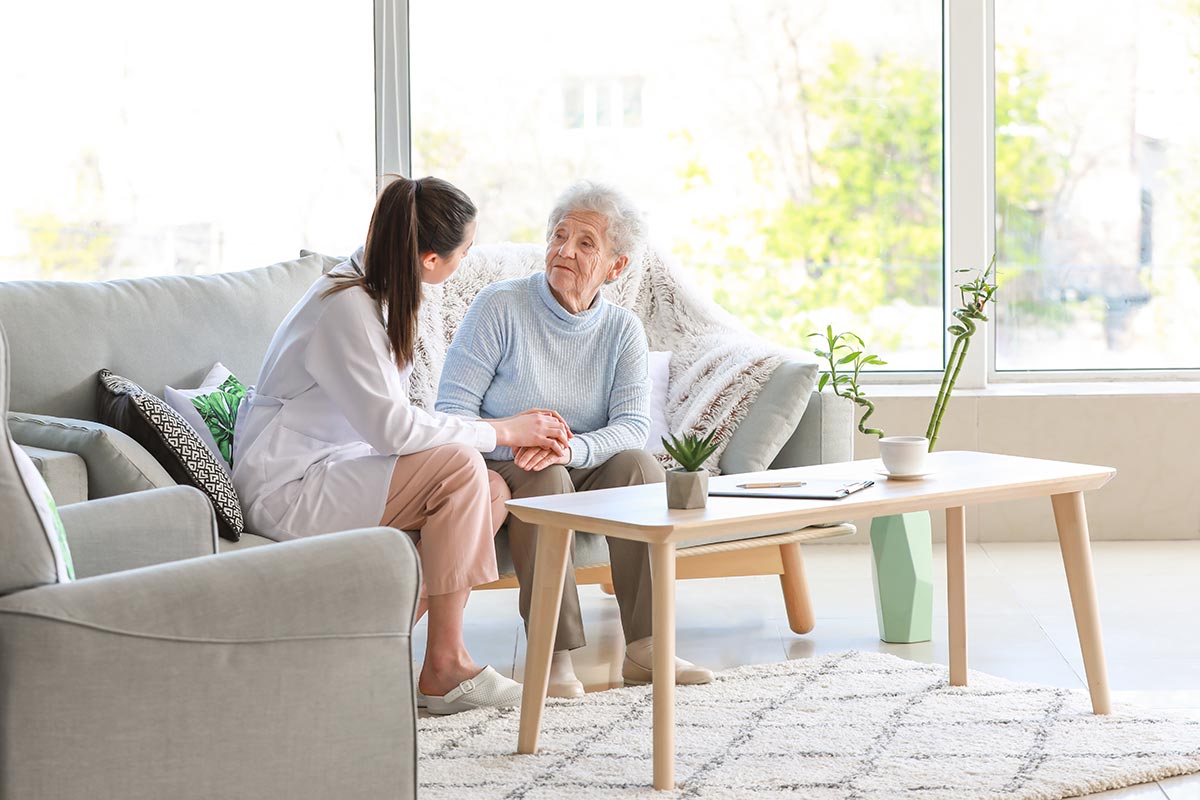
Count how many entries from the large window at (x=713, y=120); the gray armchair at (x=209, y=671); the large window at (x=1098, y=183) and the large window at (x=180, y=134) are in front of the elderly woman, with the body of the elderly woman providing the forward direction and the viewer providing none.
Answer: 1

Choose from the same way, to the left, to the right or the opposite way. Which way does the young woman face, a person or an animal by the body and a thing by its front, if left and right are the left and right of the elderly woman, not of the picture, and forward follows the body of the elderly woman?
to the left

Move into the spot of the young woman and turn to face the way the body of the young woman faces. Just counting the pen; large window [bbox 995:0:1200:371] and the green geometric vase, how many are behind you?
0

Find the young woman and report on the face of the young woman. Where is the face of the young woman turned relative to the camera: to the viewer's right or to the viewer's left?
to the viewer's right

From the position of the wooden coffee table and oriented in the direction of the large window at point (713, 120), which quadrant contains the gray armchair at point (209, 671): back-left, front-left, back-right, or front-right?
back-left

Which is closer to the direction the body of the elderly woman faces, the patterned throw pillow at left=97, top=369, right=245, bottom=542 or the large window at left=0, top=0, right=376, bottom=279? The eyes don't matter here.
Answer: the patterned throw pillow

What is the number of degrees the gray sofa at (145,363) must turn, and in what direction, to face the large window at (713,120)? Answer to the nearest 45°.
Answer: approximately 135° to its left

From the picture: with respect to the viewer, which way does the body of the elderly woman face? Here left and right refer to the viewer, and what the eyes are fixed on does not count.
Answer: facing the viewer

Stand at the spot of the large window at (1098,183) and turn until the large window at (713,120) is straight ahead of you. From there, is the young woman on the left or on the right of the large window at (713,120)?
left

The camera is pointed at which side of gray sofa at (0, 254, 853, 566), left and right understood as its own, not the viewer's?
front

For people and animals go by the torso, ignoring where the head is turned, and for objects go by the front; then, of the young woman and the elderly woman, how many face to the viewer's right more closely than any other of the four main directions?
1

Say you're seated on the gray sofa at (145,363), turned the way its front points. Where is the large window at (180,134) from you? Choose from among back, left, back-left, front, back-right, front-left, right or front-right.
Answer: back

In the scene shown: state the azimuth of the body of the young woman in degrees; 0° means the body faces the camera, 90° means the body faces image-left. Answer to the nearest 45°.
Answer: approximately 270°

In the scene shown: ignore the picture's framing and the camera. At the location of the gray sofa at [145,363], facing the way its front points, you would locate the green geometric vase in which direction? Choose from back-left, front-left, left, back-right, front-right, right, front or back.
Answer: left
